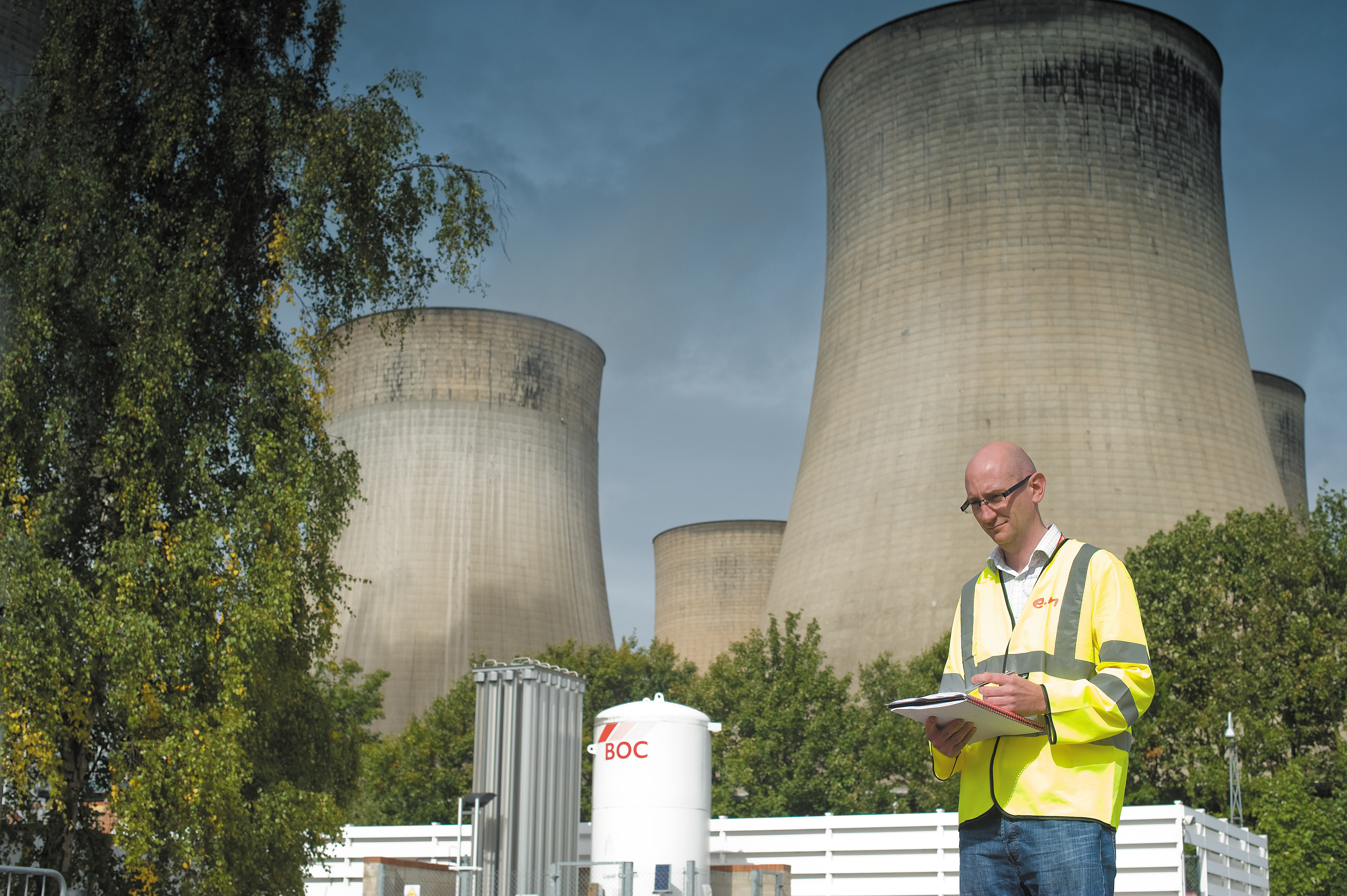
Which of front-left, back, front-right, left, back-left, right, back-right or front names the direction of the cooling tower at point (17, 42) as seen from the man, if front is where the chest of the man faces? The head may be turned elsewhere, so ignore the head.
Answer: right

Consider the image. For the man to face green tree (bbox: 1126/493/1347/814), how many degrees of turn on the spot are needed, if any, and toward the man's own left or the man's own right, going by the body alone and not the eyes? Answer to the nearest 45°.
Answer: approximately 135° to the man's own right

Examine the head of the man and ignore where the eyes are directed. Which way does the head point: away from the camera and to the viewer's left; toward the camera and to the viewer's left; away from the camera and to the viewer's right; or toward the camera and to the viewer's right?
toward the camera and to the viewer's left

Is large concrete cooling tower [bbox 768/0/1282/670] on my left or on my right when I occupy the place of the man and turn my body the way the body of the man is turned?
on my right

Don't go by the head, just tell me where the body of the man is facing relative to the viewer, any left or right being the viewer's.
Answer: facing the viewer and to the left of the viewer

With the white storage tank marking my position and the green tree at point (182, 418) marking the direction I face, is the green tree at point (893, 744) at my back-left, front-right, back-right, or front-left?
back-right
